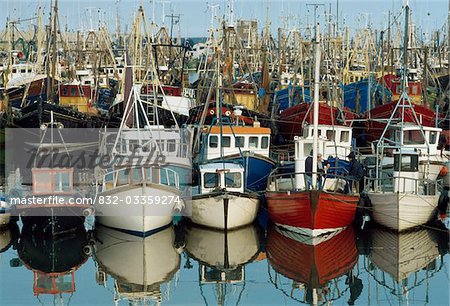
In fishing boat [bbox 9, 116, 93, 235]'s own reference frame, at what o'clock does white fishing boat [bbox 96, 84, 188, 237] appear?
The white fishing boat is roughly at 9 o'clock from the fishing boat.

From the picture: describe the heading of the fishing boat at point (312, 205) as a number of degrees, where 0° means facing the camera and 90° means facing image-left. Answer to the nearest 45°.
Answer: approximately 0°

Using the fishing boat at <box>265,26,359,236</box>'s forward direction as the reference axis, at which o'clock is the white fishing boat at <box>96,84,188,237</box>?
The white fishing boat is roughly at 3 o'clock from the fishing boat.

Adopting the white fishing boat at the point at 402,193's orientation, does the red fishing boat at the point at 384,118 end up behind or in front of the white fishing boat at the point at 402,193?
behind

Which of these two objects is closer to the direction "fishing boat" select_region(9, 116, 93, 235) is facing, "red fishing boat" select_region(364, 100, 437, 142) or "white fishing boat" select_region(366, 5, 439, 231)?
the white fishing boat

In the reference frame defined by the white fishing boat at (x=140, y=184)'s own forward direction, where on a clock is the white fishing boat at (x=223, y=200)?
the white fishing boat at (x=223, y=200) is roughly at 9 o'clock from the white fishing boat at (x=140, y=184).

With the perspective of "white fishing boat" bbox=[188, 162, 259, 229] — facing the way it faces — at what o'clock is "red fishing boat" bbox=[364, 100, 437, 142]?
The red fishing boat is roughly at 7 o'clock from the white fishing boat.
